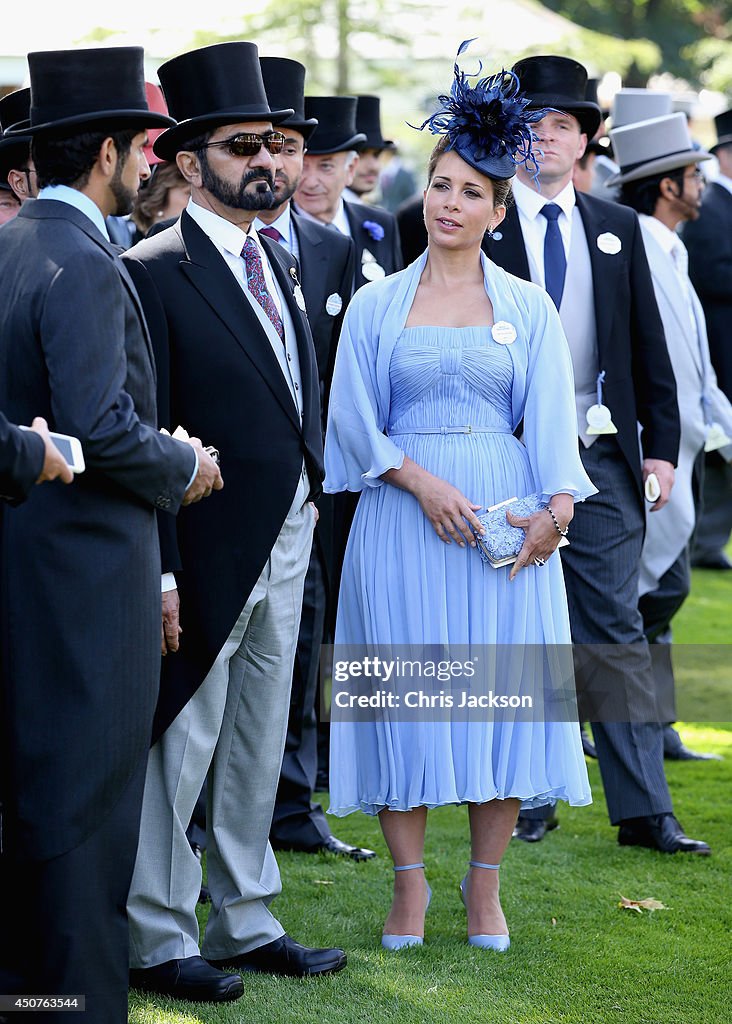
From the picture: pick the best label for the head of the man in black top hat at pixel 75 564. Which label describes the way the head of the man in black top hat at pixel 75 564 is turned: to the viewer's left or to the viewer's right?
to the viewer's right

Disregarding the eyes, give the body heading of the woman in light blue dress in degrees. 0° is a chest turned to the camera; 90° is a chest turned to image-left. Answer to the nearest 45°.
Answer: approximately 0°

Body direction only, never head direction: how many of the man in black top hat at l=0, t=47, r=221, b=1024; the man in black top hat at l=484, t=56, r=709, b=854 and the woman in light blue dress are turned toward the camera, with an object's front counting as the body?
2

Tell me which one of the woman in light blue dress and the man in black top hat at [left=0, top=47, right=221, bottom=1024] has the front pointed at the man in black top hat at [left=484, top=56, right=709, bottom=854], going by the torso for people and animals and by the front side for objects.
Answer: the man in black top hat at [left=0, top=47, right=221, bottom=1024]

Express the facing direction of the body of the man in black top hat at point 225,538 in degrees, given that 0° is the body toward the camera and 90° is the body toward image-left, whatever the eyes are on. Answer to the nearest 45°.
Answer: approximately 315°

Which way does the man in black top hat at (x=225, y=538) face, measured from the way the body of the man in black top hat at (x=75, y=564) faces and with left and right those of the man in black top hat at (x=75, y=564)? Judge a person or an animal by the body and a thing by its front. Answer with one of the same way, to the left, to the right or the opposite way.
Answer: to the right

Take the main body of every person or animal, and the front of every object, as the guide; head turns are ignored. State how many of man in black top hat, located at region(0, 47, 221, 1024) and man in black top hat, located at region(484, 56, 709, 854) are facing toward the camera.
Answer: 1

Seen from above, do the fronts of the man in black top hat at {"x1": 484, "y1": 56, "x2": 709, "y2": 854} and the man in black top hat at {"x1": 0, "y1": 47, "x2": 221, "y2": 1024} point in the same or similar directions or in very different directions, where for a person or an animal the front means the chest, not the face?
very different directions

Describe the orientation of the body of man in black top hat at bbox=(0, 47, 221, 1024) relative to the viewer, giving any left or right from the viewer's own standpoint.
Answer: facing away from the viewer and to the right of the viewer

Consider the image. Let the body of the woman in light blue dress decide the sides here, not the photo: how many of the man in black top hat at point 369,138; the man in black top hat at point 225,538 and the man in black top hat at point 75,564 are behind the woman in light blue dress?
1
